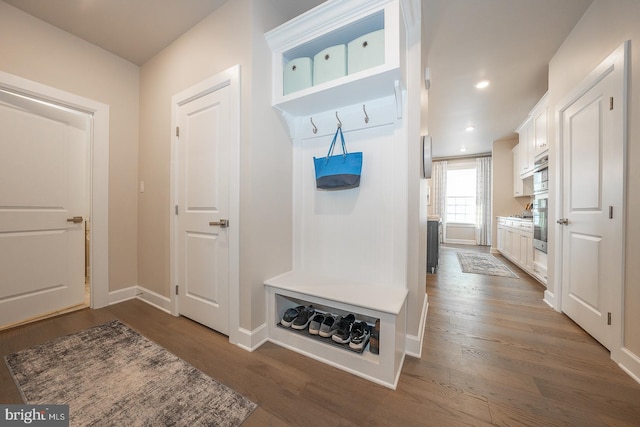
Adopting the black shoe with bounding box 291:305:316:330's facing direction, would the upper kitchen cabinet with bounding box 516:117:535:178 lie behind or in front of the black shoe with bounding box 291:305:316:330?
behind

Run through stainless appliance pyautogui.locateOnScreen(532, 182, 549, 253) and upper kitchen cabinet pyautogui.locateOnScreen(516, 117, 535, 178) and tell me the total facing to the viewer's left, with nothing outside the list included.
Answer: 2

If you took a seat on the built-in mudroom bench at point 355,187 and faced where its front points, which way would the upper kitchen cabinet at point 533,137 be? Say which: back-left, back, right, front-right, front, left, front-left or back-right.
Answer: back

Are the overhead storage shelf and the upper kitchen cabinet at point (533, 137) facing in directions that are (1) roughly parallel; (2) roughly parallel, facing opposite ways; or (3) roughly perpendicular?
roughly perpendicular

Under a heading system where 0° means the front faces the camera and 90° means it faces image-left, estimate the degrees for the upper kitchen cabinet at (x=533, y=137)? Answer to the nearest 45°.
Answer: approximately 90°

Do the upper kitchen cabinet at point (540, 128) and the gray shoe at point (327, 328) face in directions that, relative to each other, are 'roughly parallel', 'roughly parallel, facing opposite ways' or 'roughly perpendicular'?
roughly perpendicular

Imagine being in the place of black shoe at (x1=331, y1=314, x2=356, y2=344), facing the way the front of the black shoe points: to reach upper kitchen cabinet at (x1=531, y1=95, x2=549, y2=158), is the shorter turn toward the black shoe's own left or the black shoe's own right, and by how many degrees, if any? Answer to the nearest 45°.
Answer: approximately 180°

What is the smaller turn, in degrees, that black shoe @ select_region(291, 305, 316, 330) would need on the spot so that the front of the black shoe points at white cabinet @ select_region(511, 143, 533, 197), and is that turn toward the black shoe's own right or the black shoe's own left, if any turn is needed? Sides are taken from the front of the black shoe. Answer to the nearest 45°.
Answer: approximately 180°

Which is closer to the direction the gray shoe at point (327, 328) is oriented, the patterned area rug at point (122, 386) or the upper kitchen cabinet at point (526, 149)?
the patterned area rug

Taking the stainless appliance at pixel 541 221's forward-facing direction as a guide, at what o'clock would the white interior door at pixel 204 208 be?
The white interior door is roughly at 10 o'clock from the stainless appliance.

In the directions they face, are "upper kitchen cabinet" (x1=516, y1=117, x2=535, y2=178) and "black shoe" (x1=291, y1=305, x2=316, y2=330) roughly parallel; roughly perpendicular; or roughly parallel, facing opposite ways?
roughly perpendicular

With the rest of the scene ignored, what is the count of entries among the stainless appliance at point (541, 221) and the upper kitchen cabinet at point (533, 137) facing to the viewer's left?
2

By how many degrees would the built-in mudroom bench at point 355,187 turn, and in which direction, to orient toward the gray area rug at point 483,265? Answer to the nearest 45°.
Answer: approximately 180°

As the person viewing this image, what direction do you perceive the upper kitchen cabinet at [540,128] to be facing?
facing to the left of the viewer
